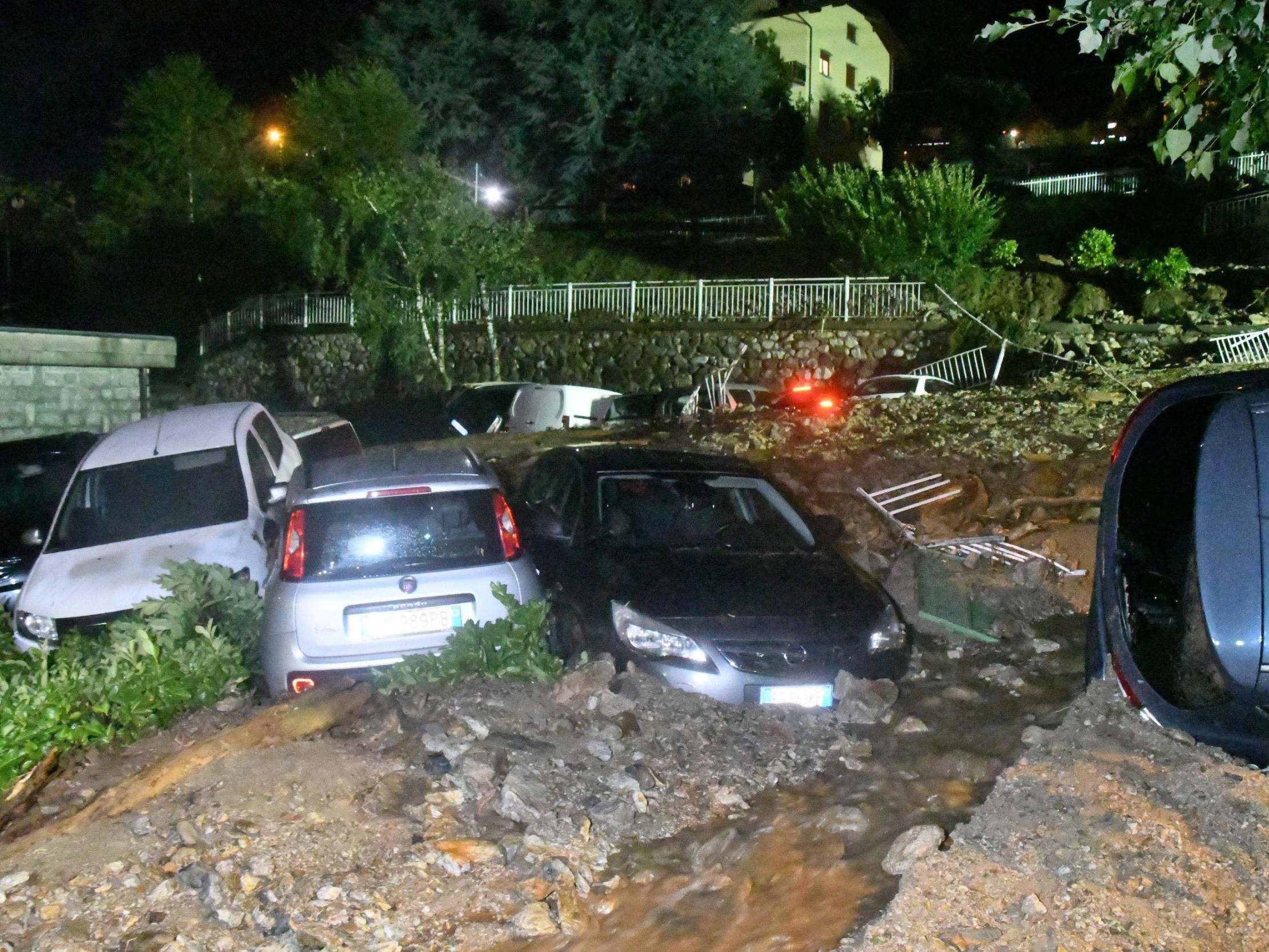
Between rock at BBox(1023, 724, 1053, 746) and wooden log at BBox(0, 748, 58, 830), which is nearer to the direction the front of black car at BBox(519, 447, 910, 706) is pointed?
the rock

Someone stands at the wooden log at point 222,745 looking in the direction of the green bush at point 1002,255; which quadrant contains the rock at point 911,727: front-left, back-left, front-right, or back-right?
front-right

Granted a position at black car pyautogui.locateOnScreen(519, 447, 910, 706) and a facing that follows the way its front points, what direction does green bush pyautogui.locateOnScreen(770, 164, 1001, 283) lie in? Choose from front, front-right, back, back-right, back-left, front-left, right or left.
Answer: back-left

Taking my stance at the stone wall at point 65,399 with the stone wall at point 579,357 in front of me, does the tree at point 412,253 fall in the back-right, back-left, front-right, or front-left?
front-left

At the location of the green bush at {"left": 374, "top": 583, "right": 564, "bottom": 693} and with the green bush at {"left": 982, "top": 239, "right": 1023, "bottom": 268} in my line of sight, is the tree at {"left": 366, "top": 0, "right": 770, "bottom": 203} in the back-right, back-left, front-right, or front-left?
front-left

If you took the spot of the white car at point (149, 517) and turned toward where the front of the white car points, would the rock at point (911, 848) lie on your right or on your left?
on your left

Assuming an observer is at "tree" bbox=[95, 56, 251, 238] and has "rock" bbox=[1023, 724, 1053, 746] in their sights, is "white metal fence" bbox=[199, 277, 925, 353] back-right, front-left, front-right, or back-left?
front-left

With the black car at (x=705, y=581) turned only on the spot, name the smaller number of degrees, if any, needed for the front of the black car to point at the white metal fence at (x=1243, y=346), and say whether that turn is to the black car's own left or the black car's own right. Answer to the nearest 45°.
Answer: approximately 90° to the black car's own left

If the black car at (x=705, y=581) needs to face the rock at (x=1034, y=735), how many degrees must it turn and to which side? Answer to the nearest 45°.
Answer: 0° — it already faces it

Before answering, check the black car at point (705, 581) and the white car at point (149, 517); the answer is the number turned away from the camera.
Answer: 0

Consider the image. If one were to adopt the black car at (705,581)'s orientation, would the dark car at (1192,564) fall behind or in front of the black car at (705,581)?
in front

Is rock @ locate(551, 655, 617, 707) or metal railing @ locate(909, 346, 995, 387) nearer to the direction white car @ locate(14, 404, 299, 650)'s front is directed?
the rock

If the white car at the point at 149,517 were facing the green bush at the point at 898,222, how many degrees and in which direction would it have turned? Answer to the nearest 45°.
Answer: approximately 180°

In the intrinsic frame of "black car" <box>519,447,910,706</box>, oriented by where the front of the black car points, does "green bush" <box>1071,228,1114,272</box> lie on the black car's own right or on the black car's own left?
on the black car's own left

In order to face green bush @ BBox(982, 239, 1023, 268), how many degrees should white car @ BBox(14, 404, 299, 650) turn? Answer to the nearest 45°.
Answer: approximately 180°

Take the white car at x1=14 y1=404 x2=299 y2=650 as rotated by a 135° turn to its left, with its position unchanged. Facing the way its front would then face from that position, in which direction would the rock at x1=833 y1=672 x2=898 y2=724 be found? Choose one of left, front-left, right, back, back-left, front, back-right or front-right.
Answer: front-right
